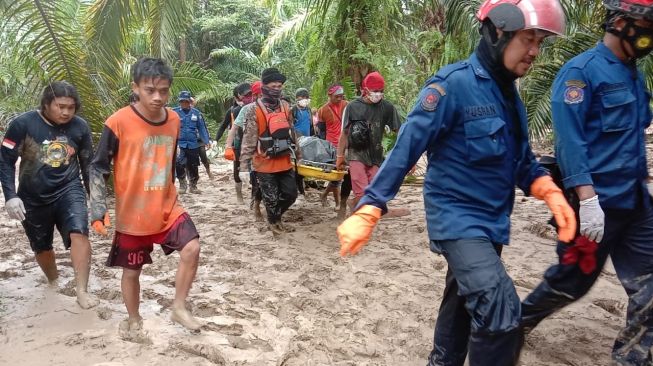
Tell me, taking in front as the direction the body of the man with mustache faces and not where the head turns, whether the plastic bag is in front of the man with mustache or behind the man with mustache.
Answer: behind

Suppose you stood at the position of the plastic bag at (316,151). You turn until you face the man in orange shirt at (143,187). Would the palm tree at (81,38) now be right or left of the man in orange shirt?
right

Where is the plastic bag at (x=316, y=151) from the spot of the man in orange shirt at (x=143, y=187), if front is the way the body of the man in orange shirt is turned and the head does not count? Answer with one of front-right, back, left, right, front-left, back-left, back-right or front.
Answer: left

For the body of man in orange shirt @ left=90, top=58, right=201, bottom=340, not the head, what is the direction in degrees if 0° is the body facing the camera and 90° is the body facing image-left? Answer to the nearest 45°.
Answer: approximately 315°

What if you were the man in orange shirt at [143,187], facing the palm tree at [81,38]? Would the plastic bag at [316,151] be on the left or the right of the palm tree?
right

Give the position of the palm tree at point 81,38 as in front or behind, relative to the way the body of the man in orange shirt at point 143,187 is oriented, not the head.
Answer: behind
